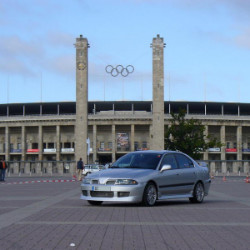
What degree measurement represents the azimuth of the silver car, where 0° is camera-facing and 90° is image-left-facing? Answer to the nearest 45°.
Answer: approximately 45°
